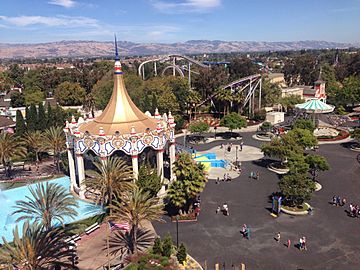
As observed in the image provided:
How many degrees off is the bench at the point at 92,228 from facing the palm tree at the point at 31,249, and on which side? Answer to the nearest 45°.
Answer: approximately 45° to its right

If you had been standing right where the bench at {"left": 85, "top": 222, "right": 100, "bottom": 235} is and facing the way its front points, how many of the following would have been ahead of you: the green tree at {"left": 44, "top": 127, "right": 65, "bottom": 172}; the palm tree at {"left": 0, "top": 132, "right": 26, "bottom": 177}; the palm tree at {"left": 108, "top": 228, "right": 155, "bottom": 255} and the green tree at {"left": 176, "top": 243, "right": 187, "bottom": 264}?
2

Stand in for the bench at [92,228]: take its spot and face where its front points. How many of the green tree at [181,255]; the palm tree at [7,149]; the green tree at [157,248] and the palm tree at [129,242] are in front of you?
3

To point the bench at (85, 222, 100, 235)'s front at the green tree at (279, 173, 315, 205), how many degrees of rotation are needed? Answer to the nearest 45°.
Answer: approximately 45° to its left

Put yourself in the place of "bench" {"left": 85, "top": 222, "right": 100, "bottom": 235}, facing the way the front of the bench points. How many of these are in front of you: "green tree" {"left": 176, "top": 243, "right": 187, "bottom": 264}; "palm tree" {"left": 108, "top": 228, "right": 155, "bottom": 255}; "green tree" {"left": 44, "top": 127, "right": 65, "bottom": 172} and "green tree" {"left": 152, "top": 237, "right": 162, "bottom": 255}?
3

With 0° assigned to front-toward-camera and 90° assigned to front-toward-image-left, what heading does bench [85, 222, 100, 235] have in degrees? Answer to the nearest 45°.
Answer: approximately 315°

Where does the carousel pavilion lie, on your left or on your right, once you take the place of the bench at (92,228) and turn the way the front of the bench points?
on your left

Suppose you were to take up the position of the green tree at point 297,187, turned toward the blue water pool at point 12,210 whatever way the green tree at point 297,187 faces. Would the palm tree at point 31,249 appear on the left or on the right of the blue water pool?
left

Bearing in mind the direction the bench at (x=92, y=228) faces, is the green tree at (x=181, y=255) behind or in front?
in front

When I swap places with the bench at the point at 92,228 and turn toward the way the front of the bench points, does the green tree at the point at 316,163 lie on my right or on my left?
on my left

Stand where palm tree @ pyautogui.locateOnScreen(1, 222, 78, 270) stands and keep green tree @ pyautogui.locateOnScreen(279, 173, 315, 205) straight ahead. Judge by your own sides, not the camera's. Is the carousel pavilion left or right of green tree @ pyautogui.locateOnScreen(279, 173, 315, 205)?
left
